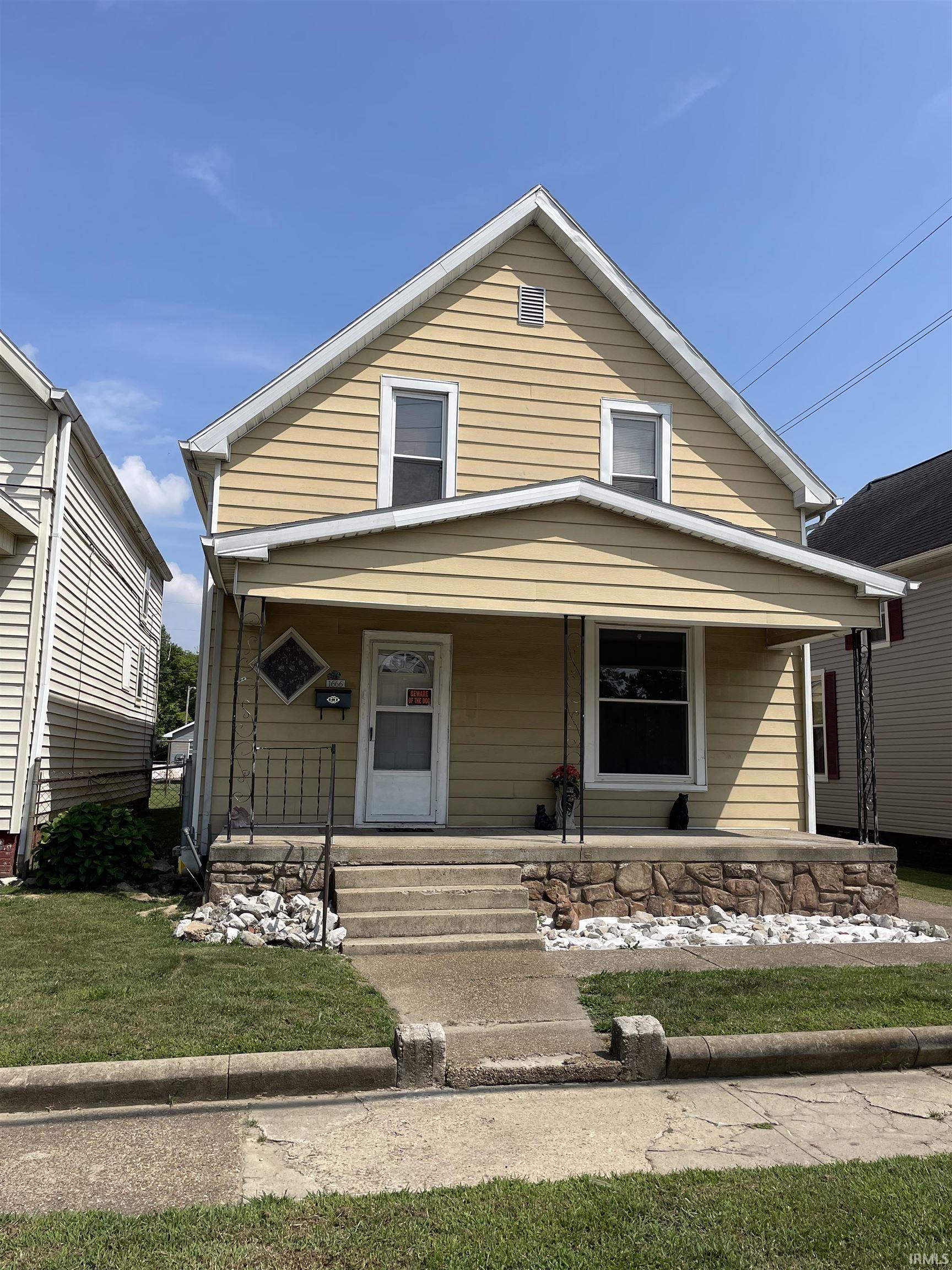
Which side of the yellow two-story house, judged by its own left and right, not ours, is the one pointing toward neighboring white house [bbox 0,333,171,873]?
right

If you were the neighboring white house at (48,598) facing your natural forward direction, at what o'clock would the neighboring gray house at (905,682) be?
the neighboring gray house at (905,682) is roughly at 9 o'clock from the neighboring white house at (48,598).

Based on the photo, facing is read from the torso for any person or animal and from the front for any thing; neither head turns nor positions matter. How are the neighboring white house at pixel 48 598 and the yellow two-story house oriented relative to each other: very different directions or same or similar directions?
same or similar directions

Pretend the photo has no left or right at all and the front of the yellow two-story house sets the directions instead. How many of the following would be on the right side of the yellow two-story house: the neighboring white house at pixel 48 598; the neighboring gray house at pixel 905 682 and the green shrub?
2

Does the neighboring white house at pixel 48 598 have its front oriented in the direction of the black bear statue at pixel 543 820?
no

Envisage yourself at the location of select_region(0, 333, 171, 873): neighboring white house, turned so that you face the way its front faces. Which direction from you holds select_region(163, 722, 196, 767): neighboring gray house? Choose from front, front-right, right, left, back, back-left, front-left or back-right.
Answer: back

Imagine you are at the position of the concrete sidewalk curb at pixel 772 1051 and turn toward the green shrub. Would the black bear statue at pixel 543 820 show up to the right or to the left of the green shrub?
right

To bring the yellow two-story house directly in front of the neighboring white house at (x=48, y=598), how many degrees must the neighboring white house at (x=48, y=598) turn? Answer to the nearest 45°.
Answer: approximately 45° to its left

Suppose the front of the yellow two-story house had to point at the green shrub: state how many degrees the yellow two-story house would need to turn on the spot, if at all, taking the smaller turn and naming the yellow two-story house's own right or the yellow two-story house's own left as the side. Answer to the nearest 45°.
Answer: approximately 90° to the yellow two-story house's own right

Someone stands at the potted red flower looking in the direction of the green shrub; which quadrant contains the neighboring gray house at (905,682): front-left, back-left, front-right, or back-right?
back-right

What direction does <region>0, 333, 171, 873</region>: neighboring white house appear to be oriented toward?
toward the camera

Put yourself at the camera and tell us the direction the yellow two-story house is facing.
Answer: facing the viewer

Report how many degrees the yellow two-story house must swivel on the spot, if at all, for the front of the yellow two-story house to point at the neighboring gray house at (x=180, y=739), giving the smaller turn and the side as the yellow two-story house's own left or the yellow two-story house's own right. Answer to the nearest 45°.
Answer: approximately 135° to the yellow two-story house's own right

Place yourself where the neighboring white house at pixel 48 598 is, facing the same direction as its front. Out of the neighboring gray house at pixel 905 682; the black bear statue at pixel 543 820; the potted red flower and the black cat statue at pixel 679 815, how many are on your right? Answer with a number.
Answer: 0

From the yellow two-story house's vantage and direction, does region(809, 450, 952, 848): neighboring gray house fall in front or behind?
behind

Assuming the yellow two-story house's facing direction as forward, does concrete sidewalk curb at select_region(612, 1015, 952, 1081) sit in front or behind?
in front
